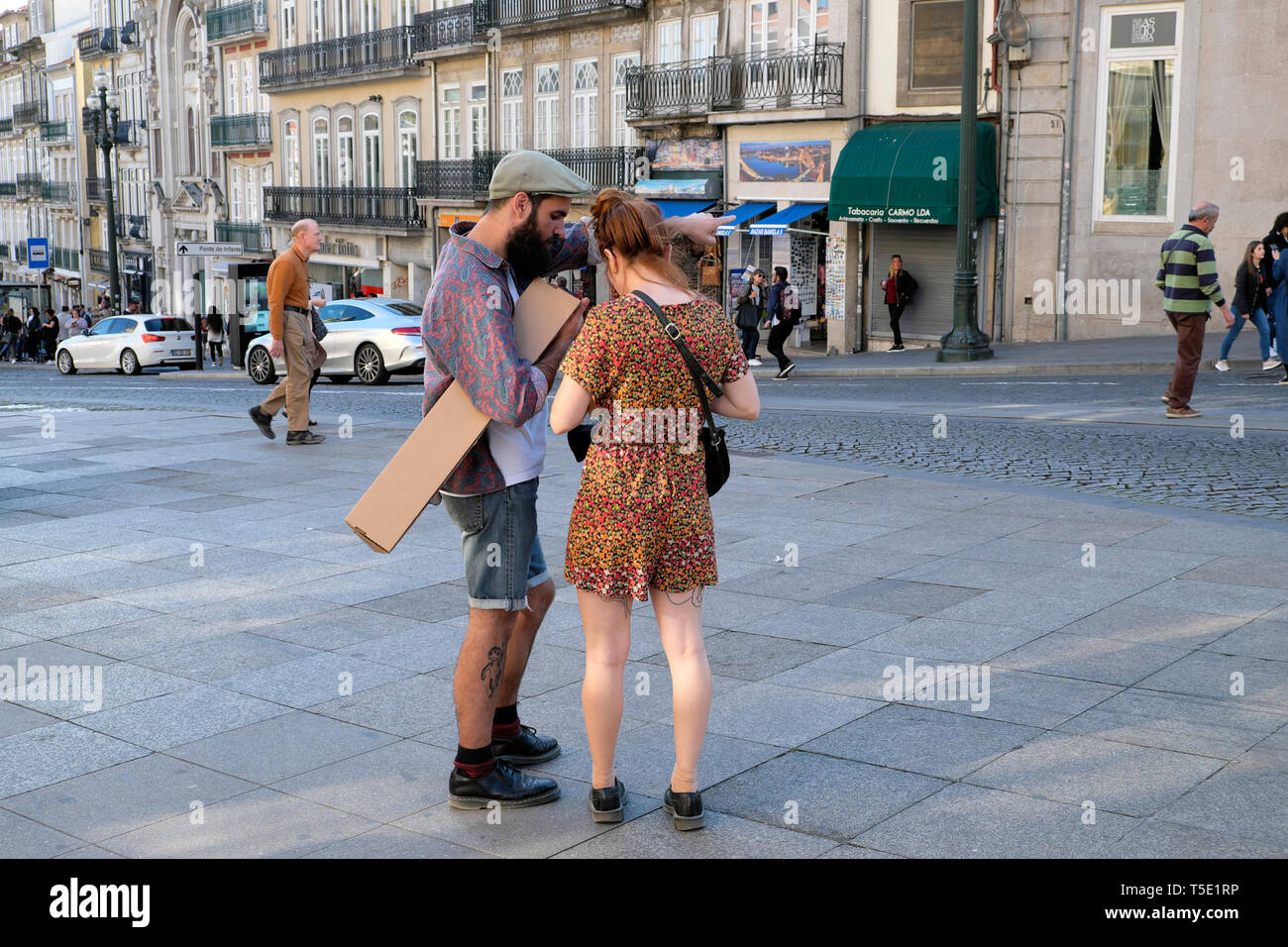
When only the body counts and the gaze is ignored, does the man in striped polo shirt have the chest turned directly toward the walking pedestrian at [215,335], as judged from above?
no

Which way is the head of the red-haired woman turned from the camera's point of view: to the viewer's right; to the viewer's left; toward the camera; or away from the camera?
away from the camera

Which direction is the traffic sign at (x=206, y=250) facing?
toward the camera

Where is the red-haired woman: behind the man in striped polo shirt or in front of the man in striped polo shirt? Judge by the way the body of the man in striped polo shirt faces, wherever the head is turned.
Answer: behind

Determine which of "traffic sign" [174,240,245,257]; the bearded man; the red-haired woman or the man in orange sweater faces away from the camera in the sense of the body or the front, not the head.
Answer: the red-haired woman

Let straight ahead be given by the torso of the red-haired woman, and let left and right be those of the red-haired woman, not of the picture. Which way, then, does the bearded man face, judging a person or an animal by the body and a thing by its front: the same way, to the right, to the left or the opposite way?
to the right

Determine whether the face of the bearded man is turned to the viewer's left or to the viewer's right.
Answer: to the viewer's right

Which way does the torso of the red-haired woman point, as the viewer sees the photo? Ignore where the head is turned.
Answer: away from the camera

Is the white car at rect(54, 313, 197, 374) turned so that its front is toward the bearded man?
no

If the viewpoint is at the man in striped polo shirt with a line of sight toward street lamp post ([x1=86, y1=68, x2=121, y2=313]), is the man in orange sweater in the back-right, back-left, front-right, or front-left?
front-left

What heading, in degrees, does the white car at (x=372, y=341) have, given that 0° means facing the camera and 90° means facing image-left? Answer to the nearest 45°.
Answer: approximately 135°

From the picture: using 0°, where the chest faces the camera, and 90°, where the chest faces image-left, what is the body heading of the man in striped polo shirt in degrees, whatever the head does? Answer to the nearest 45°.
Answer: approximately 225°

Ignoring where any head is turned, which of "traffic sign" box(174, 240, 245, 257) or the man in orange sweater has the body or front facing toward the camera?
the traffic sign
